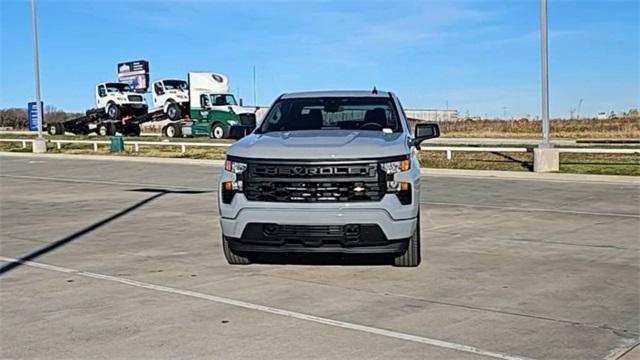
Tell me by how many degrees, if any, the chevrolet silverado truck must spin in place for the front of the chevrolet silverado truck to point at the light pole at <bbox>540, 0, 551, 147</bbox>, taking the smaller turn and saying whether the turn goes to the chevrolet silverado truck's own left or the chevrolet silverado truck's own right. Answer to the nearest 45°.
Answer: approximately 135° to the chevrolet silverado truck's own left

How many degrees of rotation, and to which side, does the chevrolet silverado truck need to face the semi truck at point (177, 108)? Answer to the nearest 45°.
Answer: approximately 180°

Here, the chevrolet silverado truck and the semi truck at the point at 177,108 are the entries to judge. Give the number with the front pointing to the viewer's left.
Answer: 0

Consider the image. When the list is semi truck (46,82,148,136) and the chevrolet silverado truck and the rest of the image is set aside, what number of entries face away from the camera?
0

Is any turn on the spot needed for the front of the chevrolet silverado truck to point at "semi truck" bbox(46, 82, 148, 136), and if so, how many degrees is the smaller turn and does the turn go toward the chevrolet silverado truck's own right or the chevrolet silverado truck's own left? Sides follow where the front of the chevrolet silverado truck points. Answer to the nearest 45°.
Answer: approximately 180°

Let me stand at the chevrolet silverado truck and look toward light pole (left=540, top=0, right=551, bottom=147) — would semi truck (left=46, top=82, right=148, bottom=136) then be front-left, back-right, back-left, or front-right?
front-left

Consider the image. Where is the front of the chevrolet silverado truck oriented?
toward the camera
